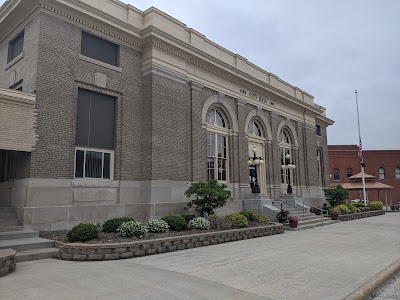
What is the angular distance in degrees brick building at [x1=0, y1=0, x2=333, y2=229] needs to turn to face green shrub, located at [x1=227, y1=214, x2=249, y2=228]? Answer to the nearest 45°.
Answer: approximately 45° to its left

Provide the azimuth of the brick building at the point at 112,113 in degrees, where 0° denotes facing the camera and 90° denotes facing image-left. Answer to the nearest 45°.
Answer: approximately 315°

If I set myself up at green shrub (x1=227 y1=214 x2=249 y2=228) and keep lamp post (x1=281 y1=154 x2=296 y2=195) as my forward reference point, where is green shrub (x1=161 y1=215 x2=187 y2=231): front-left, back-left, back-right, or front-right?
back-left
